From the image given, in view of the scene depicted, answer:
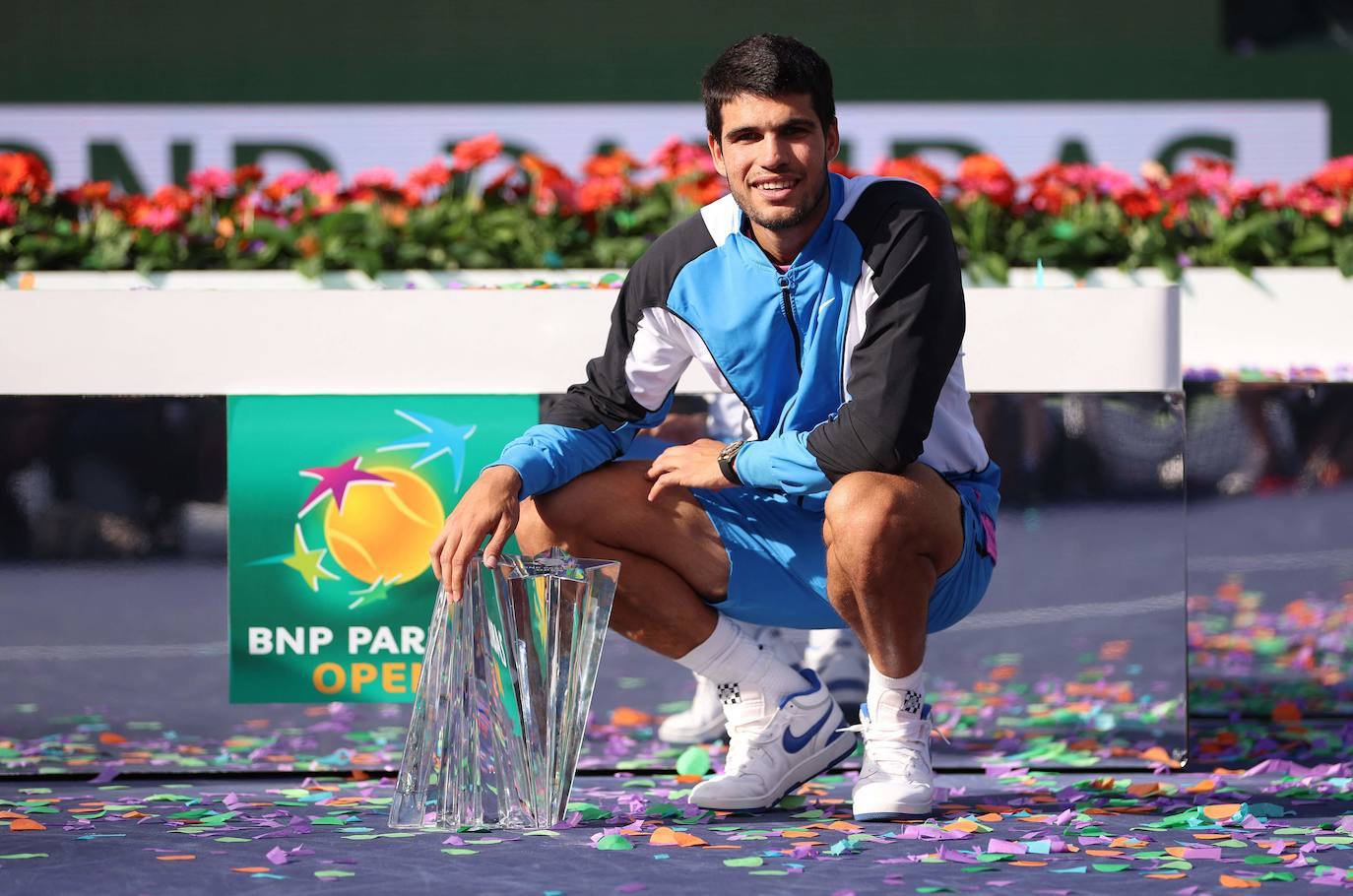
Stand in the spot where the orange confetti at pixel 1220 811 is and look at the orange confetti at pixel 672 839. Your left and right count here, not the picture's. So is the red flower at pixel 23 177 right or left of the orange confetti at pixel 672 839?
right

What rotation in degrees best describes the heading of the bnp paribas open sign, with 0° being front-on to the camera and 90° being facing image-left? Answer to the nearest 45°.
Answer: approximately 0°

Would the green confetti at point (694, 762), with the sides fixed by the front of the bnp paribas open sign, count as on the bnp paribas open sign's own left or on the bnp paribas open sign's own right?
on the bnp paribas open sign's own left

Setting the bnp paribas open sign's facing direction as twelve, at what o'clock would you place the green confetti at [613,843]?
The green confetti is roughly at 11 o'clock from the bnp paribas open sign.

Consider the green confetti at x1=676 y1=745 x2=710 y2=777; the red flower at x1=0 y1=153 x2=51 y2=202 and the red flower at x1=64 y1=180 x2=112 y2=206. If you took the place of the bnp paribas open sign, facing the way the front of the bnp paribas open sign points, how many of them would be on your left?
1

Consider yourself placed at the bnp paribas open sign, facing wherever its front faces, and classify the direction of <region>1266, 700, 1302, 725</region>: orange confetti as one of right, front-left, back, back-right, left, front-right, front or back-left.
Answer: left

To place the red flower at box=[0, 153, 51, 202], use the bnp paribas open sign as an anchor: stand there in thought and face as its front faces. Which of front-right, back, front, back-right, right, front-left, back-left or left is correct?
back-right

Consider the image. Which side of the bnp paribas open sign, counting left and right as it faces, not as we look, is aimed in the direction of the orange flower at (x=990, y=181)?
left

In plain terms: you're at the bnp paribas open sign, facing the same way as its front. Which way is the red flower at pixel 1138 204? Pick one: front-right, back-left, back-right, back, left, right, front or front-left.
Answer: left

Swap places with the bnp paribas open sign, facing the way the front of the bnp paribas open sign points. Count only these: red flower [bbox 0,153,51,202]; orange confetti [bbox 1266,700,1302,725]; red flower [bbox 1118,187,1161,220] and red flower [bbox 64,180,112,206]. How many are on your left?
2

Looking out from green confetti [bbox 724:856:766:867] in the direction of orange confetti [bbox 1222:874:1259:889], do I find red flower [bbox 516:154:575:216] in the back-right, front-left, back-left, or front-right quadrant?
back-left

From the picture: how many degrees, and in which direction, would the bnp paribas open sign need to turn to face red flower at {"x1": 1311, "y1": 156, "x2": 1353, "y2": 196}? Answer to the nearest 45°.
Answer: approximately 90° to its left

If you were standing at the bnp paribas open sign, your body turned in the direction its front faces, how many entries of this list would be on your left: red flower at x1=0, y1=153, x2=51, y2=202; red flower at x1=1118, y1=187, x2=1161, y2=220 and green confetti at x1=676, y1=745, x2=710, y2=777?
2
